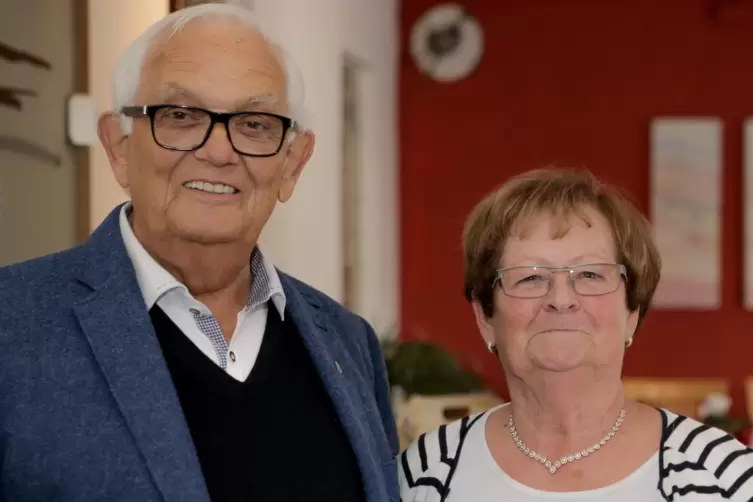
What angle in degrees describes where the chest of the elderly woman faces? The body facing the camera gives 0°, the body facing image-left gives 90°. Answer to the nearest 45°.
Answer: approximately 0°

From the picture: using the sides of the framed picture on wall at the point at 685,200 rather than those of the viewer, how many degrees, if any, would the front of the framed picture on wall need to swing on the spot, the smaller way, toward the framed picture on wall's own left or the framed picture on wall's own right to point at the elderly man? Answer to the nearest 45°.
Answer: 0° — it already faces them

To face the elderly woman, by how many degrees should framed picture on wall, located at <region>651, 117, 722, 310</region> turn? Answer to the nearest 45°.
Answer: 0° — it already faces them

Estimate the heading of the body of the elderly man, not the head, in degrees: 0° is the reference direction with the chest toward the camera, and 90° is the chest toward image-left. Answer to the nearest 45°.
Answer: approximately 315°

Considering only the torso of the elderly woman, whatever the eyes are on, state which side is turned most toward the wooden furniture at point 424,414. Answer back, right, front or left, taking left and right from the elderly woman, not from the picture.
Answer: back

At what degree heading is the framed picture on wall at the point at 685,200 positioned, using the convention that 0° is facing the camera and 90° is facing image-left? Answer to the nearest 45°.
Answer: approximately 0°

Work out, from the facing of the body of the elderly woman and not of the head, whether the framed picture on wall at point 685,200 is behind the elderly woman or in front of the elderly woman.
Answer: behind

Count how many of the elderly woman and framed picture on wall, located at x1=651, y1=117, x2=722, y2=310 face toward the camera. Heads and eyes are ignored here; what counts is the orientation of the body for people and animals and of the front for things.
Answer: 2

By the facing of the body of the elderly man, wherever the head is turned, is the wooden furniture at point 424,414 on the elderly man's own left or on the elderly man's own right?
on the elderly man's own left
